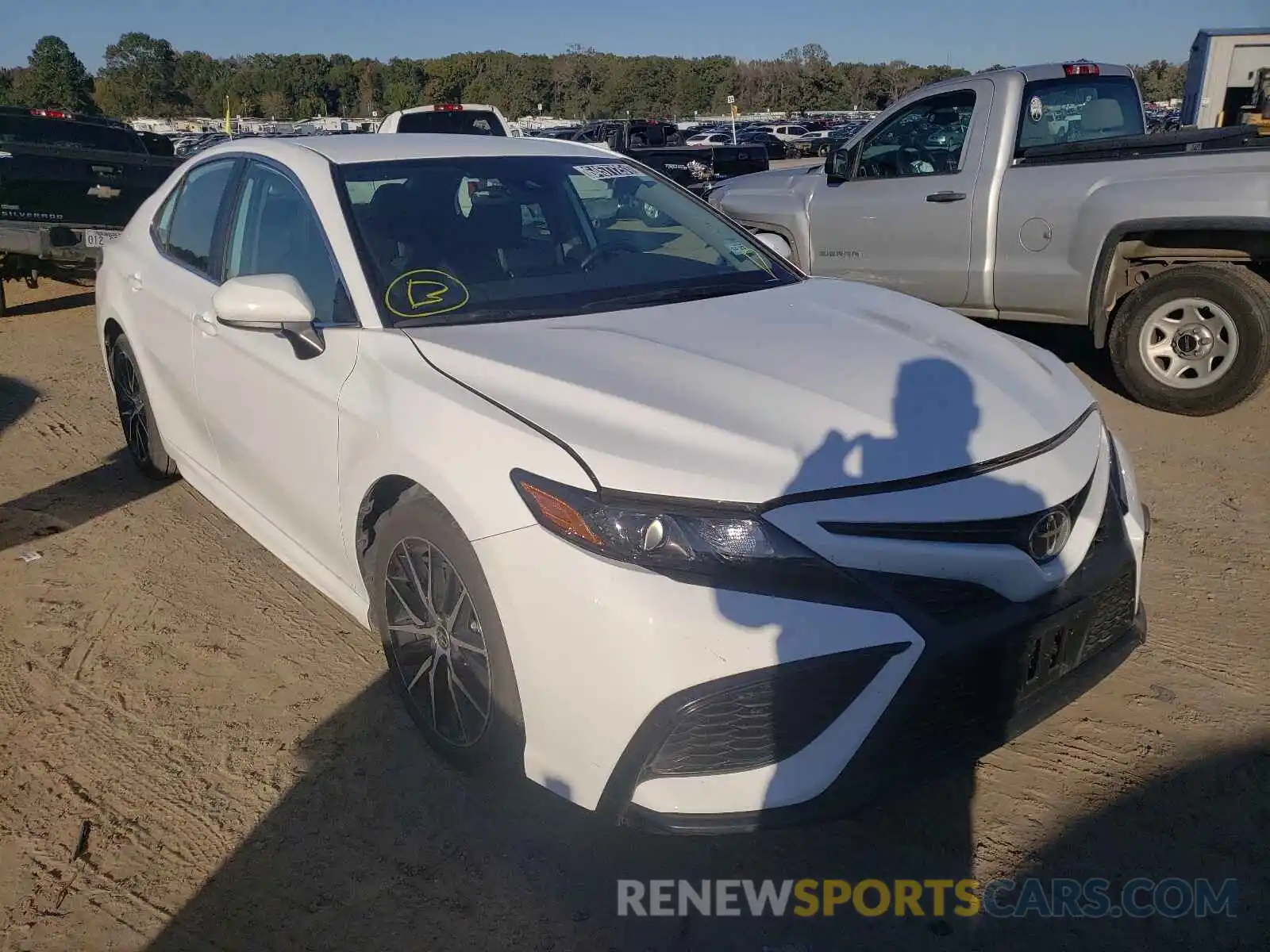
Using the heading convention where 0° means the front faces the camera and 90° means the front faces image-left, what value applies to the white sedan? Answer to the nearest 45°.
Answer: approximately 315°

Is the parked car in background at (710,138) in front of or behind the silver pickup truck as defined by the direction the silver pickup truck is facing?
in front

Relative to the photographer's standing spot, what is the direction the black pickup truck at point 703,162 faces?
facing away from the viewer and to the left of the viewer

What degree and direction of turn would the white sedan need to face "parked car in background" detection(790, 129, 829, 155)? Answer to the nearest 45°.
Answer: approximately 135° to its left

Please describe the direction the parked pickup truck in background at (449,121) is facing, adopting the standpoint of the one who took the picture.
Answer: facing away from the viewer

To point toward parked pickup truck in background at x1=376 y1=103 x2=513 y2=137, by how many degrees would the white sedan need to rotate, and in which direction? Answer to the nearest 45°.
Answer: approximately 135° to its left

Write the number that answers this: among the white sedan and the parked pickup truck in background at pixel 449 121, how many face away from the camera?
1

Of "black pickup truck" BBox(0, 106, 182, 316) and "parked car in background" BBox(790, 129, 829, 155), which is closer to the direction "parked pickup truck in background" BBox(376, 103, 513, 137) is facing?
the parked car in background

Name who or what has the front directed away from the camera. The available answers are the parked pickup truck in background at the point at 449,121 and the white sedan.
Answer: the parked pickup truck in background

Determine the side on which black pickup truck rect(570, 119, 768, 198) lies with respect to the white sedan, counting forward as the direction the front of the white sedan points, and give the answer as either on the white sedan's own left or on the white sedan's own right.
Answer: on the white sedan's own left

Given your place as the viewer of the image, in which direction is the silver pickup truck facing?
facing away from the viewer and to the left of the viewer
